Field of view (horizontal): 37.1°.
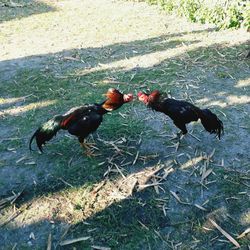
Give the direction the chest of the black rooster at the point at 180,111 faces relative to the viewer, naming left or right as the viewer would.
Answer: facing to the left of the viewer

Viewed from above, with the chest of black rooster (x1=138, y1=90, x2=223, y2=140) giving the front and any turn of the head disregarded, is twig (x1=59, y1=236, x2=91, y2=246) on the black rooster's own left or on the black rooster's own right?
on the black rooster's own left

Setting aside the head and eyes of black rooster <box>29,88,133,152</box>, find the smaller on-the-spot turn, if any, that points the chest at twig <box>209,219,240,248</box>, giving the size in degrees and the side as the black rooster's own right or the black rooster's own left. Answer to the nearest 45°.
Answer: approximately 45° to the black rooster's own right

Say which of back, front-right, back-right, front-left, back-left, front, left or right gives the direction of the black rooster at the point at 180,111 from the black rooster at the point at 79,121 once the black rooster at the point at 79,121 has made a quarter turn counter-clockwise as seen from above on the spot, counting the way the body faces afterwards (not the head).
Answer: right

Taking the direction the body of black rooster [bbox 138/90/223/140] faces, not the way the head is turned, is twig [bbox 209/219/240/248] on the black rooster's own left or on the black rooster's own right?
on the black rooster's own left

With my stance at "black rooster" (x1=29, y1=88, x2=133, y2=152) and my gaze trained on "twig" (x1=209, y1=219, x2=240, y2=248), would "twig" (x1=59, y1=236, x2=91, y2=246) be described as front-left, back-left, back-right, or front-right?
front-right

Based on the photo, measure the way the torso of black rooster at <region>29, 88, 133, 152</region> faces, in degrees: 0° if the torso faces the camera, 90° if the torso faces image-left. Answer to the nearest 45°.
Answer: approximately 270°

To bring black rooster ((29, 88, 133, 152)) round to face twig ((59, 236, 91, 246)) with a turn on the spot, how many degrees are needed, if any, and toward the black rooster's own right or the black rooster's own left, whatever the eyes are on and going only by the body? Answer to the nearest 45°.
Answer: approximately 90° to the black rooster's own right
